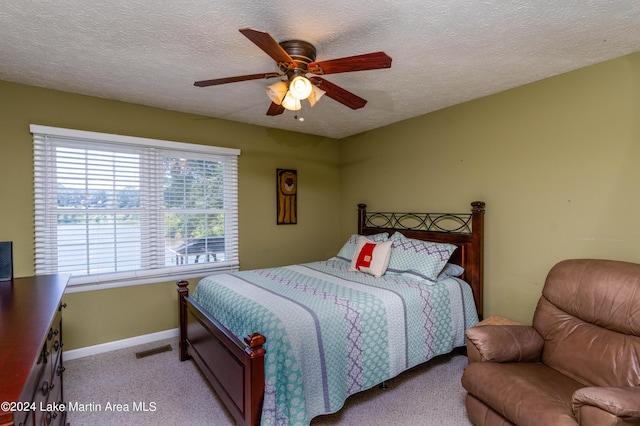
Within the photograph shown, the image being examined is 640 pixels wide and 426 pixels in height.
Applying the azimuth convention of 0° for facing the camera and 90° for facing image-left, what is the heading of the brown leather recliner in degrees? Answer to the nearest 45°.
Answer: approximately 45°

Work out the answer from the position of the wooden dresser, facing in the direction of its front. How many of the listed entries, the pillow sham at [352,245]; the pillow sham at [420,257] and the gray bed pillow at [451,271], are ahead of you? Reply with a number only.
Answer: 3

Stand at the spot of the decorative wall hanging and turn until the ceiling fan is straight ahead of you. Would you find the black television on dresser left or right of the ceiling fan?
right

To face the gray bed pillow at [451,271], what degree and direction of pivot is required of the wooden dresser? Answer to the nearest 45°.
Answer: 0° — it already faces it

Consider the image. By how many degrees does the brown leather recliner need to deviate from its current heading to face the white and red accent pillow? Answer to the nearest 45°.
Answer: approximately 45° to its right

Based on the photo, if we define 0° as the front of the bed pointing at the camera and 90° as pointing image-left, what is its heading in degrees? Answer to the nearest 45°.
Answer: approximately 45°

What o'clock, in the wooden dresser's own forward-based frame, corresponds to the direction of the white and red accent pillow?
The white and red accent pillow is roughly at 12 o'clock from the wooden dresser.

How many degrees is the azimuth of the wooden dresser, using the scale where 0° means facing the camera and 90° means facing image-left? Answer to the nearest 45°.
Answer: approximately 270°

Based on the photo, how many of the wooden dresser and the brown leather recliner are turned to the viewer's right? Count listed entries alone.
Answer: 1
